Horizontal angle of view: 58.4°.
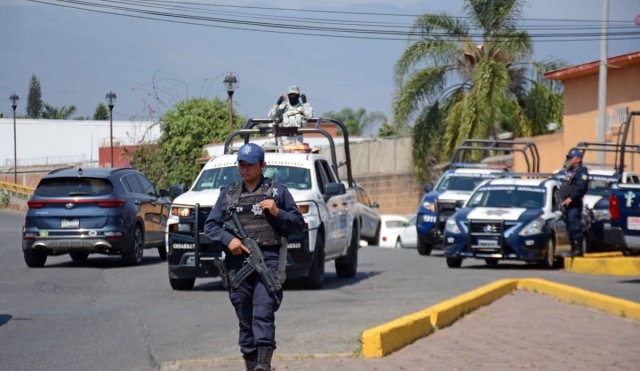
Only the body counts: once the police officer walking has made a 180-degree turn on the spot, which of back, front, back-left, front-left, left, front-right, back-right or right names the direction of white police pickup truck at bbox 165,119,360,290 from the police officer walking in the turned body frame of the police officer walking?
front

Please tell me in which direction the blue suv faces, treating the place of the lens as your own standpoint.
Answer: facing away from the viewer and to the right of the viewer
